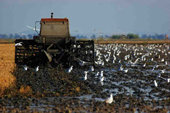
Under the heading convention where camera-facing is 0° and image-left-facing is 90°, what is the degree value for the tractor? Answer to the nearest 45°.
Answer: approximately 180°
